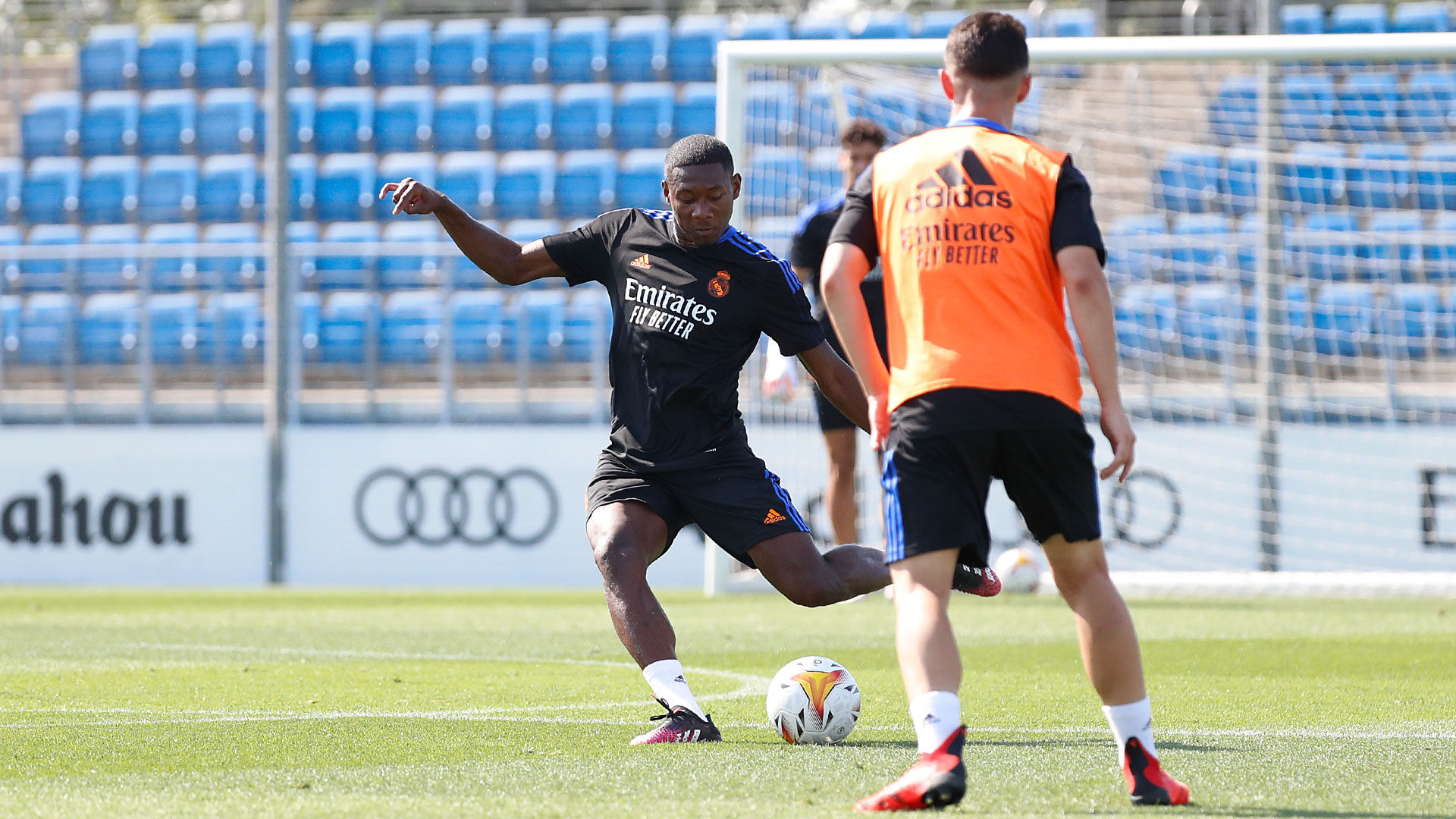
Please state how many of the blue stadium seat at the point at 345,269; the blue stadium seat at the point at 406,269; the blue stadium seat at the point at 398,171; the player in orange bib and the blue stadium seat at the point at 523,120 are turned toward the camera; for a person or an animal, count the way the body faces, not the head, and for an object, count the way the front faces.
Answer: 4

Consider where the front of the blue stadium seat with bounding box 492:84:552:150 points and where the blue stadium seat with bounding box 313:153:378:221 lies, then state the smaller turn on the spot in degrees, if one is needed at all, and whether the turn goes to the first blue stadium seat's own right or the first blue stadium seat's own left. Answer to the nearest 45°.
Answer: approximately 90° to the first blue stadium seat's own right

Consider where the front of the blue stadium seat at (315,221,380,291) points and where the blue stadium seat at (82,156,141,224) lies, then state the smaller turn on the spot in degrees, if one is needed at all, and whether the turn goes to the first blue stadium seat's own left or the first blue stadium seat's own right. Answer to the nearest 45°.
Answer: approximately 135° to the first blue stadium seat's own right

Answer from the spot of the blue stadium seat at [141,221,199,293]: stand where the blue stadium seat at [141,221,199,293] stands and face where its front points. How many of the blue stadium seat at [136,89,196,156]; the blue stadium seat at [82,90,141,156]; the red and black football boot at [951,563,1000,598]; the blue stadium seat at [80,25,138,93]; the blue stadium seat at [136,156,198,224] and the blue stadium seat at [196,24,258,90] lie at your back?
5

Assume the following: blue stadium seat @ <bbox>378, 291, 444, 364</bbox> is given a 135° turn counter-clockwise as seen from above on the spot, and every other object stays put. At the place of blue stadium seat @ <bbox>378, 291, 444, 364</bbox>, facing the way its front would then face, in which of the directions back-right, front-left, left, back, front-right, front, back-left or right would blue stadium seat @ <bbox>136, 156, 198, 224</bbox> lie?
left

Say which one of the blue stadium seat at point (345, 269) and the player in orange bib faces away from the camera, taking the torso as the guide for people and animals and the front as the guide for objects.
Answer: the player in orange bib

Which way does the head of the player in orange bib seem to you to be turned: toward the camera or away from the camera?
away from the camera

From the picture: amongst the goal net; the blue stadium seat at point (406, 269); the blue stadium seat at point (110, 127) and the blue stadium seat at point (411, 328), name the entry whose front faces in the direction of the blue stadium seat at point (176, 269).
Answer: the blue stadium seat at point (110, 127)

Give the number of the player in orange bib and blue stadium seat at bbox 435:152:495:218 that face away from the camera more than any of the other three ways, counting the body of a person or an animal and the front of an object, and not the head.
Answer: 1
